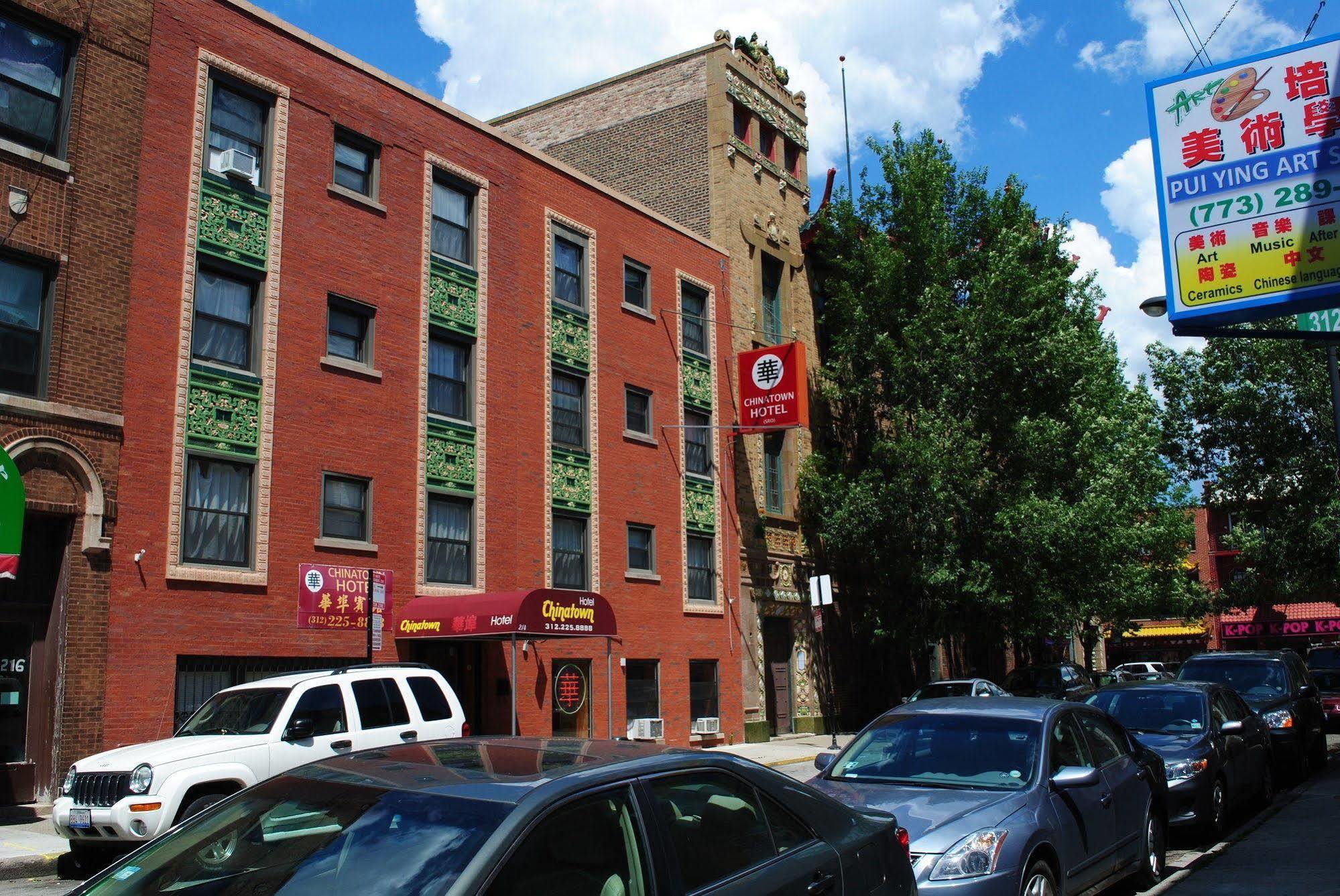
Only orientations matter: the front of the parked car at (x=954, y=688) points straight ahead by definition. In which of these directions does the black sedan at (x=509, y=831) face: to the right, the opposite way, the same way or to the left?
the same way

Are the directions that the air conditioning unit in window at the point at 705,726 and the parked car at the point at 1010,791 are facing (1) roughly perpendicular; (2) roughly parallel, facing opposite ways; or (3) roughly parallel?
roughly perpendicular

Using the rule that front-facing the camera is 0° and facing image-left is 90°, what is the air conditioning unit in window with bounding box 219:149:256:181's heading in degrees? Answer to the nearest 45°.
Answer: approximately 315°

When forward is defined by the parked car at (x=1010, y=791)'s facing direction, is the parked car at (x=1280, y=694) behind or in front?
behind

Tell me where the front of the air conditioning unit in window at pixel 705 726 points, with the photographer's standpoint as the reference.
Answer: facing the viewer and to the right of the viewer

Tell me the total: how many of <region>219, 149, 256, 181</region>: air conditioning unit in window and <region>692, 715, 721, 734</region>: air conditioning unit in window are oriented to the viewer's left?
0

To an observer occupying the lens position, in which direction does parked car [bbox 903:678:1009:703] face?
facing the viewer and to the left of the viewer

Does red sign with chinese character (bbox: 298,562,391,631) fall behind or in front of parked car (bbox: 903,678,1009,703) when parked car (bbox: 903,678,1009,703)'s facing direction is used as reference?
in front

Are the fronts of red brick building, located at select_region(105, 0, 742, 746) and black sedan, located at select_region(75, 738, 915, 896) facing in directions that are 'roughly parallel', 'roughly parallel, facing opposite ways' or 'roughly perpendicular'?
roughly perpendicular

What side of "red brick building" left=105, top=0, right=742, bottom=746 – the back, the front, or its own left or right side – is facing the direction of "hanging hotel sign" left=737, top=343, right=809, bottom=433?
left

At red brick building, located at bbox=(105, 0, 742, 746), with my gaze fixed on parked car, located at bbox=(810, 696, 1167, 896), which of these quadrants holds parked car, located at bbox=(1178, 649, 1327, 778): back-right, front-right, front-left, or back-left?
front-left

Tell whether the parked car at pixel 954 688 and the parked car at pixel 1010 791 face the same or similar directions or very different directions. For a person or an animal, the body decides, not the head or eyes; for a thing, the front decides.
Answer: same or similar directions

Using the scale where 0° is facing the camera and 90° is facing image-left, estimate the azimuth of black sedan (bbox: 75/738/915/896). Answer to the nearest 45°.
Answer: approximately 45°

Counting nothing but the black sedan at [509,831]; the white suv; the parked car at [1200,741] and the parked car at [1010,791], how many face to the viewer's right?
0

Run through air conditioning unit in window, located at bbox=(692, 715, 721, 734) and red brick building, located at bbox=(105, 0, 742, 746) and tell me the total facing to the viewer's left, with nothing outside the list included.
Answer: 0

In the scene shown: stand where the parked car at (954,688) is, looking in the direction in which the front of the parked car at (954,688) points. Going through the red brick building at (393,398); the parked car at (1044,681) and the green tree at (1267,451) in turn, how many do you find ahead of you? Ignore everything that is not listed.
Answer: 1

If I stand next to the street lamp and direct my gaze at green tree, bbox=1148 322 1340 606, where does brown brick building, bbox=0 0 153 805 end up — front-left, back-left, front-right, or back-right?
back-left
